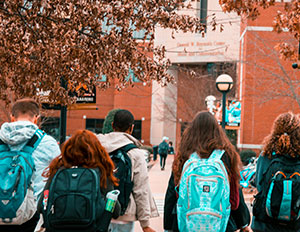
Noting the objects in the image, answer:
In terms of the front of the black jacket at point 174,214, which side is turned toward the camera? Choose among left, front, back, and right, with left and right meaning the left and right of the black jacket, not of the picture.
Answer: back

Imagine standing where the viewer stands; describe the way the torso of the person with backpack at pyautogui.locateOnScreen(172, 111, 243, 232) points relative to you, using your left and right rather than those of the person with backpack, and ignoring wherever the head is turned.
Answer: facing away from the viewer

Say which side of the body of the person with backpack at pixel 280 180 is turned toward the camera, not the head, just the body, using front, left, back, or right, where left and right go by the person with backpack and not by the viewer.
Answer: back

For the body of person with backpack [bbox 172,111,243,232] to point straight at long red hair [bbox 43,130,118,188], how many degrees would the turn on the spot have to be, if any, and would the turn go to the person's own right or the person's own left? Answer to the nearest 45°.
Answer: approximately 90° to the person's own left

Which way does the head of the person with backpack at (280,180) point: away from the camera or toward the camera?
away from the camera

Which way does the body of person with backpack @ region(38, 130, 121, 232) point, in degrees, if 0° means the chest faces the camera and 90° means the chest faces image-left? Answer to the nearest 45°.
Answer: approximately 180°

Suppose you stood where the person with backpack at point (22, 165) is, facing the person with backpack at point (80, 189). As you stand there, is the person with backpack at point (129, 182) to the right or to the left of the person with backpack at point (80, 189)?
left

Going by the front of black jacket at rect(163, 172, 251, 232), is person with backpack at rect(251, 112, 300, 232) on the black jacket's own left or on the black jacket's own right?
on the black jacket's own right

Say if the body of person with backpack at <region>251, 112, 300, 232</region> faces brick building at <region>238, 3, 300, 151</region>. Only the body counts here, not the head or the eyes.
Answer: yes
